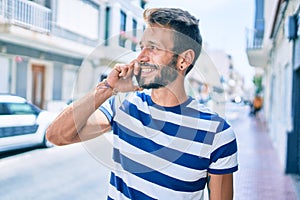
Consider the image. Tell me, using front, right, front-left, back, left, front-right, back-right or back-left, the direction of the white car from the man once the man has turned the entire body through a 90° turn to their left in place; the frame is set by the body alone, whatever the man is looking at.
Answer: back
